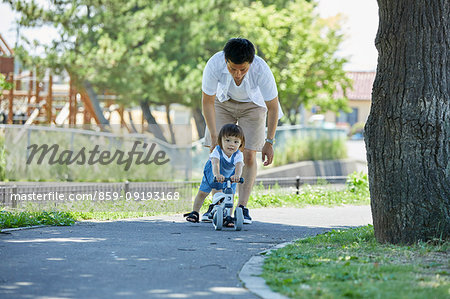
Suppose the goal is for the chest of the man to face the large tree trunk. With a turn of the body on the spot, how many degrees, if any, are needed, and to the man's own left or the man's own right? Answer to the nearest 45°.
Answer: approximately 45° to the man's own left

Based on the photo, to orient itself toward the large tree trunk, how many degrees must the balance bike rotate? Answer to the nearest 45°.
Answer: approximately 45° to its left

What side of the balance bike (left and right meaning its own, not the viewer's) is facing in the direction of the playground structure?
back

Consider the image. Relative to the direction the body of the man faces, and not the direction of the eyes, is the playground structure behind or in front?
behind

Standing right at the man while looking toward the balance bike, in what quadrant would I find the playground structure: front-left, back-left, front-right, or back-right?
back-right

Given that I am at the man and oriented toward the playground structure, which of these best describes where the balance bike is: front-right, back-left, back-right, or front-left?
back-left

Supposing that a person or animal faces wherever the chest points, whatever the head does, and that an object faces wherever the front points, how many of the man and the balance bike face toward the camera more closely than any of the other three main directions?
2

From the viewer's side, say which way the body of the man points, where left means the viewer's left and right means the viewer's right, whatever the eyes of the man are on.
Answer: facing the viewer

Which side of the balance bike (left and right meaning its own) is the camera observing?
front
